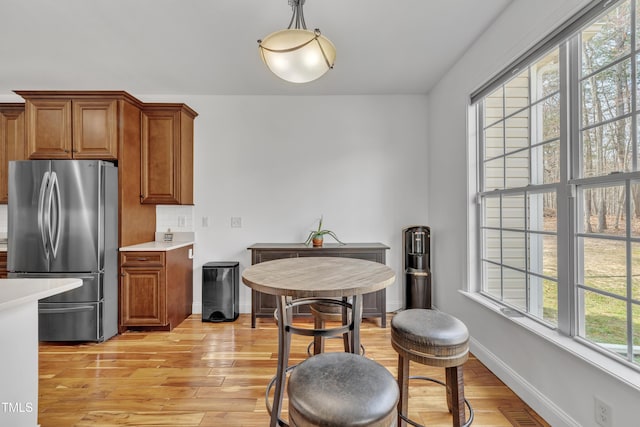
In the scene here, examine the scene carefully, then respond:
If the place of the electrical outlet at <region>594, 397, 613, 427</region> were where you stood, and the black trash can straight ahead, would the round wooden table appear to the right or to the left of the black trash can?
left

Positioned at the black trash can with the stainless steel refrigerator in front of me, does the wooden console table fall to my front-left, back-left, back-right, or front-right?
back-left

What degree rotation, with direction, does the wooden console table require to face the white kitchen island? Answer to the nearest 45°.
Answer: approximately 45° to its right

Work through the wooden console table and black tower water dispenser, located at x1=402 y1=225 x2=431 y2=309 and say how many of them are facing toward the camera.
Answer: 2

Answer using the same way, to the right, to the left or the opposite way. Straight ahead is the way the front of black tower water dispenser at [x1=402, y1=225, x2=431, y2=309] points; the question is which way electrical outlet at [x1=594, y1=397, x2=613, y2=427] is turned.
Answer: to the right

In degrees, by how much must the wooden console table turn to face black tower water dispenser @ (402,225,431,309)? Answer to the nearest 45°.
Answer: approximately 90° to its left

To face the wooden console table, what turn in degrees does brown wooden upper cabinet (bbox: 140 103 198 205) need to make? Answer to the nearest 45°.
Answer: approximately 90° to its left

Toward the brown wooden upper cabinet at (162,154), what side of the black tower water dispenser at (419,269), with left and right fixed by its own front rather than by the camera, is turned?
right

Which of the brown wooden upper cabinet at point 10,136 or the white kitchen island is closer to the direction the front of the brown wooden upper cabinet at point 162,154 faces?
the white kitchen island

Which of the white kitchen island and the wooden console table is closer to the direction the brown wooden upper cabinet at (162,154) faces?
the white kitchen island

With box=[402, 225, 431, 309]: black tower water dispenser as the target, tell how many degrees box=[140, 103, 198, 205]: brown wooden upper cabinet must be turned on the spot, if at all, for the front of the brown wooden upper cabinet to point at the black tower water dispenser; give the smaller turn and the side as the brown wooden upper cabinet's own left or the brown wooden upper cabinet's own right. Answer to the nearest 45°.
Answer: approximately 90° to the brown wooden upper cabinet's own left

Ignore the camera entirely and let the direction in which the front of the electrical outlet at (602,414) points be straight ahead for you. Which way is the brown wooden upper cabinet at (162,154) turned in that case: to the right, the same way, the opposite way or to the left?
to the left

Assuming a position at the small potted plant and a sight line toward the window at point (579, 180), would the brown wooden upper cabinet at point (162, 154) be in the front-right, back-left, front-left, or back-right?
back-right
